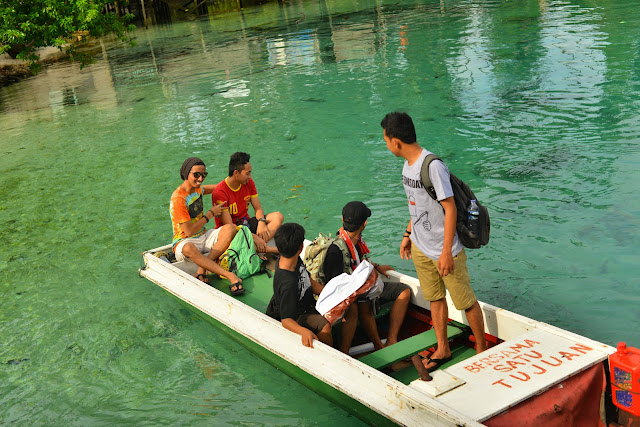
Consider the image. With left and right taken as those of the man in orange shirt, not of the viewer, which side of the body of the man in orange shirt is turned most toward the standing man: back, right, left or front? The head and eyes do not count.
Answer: front

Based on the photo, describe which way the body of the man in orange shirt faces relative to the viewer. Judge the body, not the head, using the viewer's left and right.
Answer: facing the viewer and to the right of the viewer

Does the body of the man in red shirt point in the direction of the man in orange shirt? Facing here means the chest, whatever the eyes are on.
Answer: no

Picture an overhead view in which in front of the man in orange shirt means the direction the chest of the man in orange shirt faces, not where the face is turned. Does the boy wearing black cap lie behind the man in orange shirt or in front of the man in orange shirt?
in front

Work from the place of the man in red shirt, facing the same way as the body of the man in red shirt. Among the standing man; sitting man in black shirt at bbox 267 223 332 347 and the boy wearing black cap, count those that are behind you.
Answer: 0

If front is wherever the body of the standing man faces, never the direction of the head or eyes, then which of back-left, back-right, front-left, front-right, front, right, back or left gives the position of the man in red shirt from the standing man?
right

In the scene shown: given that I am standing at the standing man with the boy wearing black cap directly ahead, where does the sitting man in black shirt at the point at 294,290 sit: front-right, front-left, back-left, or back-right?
front-left

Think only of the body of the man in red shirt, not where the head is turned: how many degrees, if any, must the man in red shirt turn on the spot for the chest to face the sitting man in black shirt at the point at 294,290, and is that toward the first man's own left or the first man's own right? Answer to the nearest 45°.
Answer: approximately 45° to the first man's own right

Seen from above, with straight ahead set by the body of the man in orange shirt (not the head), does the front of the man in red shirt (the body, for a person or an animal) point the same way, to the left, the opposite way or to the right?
the same way

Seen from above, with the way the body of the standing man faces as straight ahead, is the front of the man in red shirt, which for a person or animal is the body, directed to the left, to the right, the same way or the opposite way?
to the left

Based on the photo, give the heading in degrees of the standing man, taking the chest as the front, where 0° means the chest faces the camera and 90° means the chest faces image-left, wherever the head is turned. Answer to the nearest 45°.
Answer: approximately 45°

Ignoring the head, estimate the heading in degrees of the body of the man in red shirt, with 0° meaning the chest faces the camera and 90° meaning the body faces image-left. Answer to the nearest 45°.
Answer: approximately 315°
